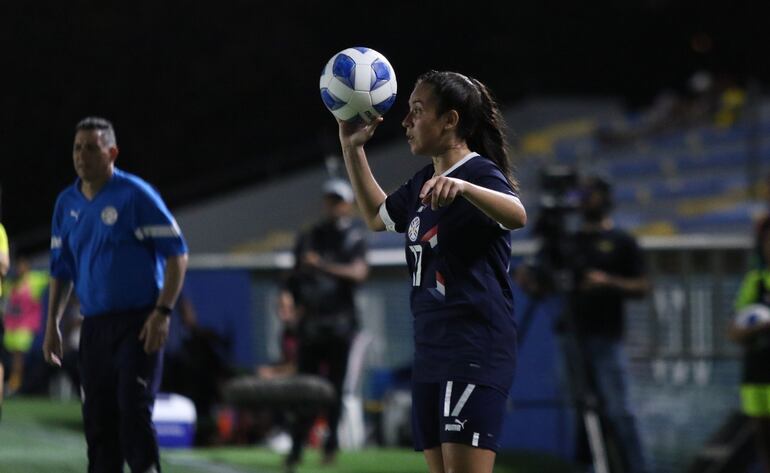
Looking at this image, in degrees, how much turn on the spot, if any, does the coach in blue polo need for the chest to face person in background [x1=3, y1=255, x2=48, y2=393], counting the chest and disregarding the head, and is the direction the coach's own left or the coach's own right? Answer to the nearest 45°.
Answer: approximately 135° to the coach's own right

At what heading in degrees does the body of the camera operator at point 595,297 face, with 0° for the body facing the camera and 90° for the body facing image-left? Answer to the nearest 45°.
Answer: approximately 45°

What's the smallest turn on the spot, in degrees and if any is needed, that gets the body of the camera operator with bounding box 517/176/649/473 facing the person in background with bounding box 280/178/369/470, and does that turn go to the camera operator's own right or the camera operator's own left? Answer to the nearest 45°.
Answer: approximately 45° to the camera operator's own right

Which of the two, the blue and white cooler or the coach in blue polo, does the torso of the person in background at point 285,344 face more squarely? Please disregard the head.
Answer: the blue and white cooler

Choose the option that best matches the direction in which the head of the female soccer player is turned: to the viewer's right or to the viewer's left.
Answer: to the viewer's left

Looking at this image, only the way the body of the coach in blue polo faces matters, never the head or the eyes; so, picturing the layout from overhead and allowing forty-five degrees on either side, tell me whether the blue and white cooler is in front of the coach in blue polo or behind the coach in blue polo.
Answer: behind
